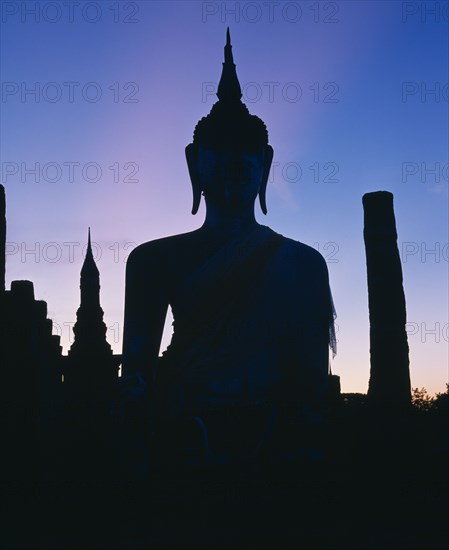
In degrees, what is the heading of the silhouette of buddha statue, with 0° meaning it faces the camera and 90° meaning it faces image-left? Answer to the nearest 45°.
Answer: approximately 0°
